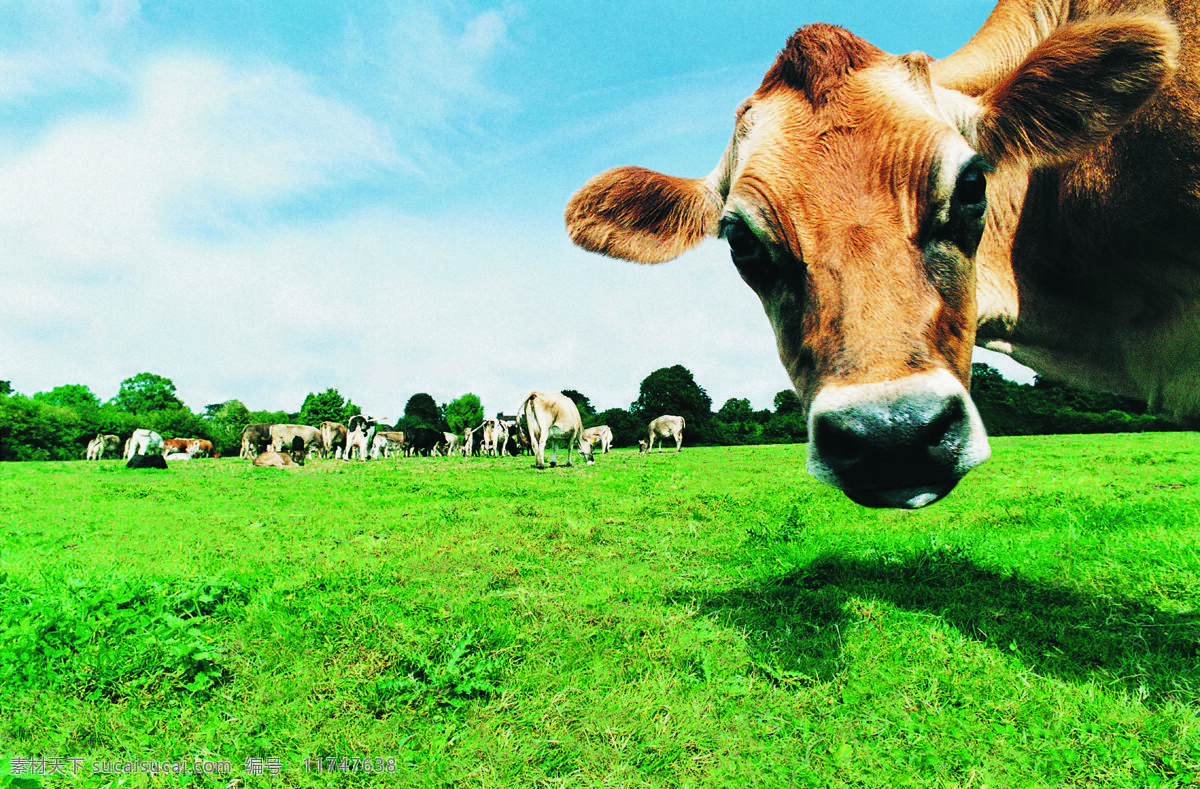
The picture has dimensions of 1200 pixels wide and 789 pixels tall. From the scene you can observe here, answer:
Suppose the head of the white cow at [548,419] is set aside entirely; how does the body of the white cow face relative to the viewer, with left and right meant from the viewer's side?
facing away from the viewer and to the right of the viewer

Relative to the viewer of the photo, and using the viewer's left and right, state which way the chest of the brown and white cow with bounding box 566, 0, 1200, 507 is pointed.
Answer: facing the viewer and to the left of the viewer

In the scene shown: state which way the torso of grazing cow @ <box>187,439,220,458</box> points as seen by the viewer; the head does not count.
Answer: to the viewer's right

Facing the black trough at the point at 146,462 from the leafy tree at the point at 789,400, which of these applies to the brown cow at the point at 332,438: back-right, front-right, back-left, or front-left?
front-right
